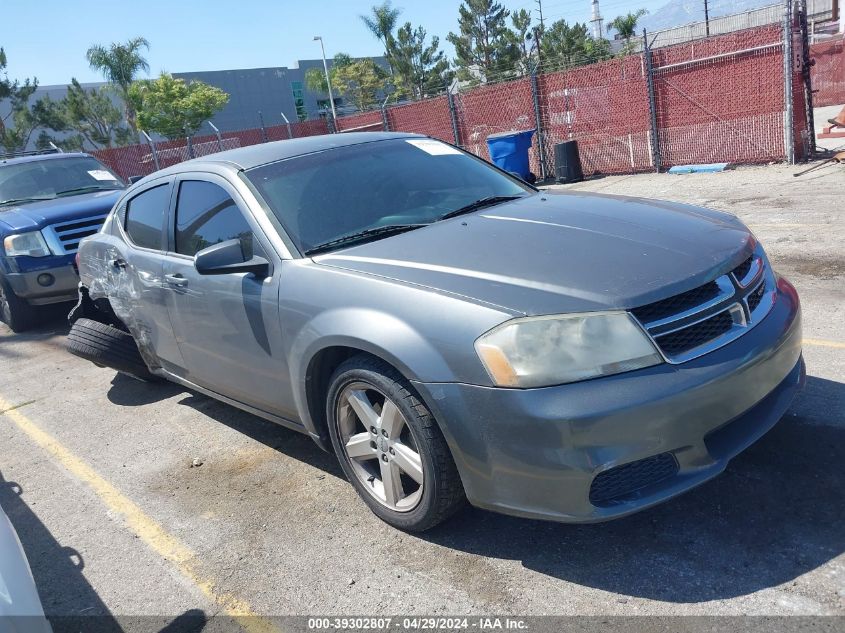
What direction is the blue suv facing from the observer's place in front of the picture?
facing the viewer and to the right of the viewer

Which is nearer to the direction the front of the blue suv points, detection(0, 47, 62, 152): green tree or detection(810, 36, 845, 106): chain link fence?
the chain link fence

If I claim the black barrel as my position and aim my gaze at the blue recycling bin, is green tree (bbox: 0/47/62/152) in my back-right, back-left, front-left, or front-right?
front-right

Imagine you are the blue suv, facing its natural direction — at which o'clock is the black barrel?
The black barrel is roughly at 10 o'clock from the blue suv.

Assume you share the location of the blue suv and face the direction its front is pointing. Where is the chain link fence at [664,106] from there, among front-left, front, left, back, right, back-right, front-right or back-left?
front-left

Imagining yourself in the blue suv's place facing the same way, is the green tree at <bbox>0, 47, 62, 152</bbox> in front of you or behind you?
behind

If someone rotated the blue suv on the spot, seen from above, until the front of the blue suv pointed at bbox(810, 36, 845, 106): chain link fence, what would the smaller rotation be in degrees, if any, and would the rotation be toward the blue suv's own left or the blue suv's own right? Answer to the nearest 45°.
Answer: approximately 45° to the blue suv's own left

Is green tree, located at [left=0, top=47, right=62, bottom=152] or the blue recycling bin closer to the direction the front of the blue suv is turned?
the blue recycling bin
